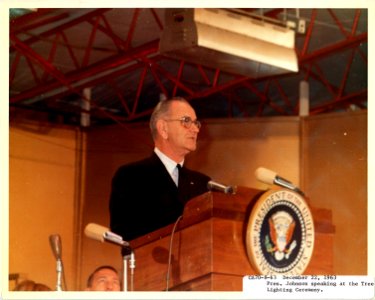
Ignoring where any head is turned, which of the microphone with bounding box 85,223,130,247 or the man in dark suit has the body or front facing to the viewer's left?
the microphone

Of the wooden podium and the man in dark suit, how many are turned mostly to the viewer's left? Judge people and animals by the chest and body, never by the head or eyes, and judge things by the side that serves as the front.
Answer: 0

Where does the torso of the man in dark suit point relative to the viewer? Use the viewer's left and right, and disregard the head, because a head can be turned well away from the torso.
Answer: facing the viewer and to the right of the viewer

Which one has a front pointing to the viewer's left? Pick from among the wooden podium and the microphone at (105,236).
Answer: the microphone

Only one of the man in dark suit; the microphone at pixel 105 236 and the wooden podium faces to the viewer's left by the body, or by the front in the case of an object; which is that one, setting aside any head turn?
the microphone

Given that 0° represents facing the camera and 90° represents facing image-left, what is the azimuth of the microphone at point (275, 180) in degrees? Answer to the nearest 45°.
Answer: approximately 90°

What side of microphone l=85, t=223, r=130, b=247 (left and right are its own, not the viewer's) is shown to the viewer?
left

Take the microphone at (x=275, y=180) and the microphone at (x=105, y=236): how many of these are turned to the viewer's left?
2
